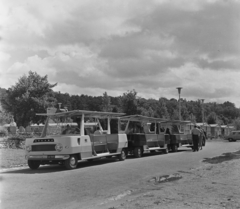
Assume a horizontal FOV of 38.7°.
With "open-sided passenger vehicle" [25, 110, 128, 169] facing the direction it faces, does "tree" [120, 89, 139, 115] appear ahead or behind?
behind

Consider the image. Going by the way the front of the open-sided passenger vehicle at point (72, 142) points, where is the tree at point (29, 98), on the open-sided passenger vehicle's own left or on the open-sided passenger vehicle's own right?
on the open-sided passenger vehicle's own right

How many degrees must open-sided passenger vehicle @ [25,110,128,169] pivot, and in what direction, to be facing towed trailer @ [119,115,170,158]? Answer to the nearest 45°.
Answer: approximately 180°

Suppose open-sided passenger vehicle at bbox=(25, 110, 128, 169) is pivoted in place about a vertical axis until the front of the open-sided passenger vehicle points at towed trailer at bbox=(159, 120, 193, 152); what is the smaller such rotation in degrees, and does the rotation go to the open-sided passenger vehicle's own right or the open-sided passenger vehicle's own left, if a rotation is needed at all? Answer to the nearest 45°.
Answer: approximately 180°

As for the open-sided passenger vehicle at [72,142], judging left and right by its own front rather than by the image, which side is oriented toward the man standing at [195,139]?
back

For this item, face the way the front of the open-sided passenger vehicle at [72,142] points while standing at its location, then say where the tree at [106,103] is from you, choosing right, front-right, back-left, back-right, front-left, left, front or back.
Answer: back-right

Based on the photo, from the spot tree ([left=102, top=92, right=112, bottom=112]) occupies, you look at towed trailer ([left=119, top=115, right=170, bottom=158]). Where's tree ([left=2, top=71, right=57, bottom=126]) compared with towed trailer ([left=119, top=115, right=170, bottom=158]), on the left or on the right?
right

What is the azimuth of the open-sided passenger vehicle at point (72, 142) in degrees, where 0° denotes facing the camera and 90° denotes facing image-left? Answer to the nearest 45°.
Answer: approximately 45°
